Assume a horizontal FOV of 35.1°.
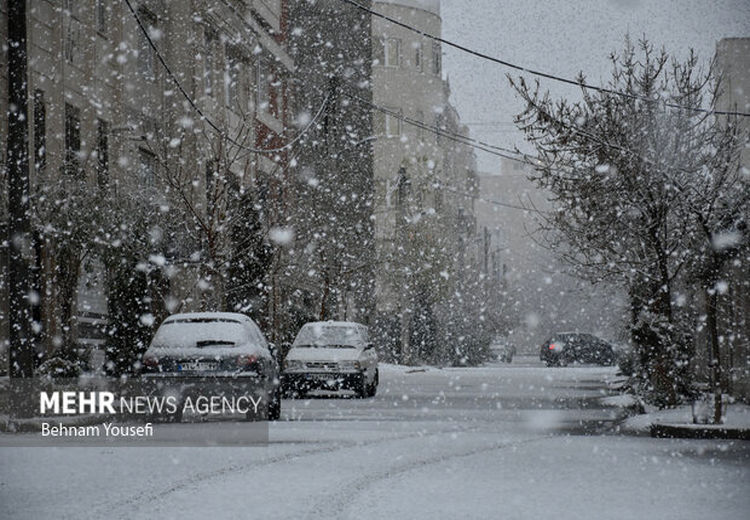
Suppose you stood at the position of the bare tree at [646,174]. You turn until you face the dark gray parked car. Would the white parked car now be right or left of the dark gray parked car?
right

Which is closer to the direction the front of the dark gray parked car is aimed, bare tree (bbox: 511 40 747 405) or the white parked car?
the white parked car

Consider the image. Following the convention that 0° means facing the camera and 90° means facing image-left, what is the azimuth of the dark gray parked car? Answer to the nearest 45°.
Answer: approximately 180°

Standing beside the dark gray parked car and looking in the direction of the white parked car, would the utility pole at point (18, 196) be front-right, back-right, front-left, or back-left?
back-left

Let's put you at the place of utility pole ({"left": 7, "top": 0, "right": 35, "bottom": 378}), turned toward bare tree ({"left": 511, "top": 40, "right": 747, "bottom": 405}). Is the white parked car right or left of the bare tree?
left

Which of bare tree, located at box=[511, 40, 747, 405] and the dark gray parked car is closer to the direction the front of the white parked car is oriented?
the dark gray parked car

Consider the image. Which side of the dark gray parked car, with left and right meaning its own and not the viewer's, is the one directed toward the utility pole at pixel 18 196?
left

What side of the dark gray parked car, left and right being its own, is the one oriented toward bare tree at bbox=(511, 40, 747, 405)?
right

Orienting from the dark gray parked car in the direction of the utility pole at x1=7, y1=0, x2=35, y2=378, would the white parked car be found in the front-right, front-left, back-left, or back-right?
back-right

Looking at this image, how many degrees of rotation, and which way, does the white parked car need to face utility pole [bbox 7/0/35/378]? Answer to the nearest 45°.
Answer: approximately 45° to its right

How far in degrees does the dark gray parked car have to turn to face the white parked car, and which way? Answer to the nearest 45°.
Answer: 0° — it already faces it

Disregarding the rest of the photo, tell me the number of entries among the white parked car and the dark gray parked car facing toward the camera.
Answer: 1
